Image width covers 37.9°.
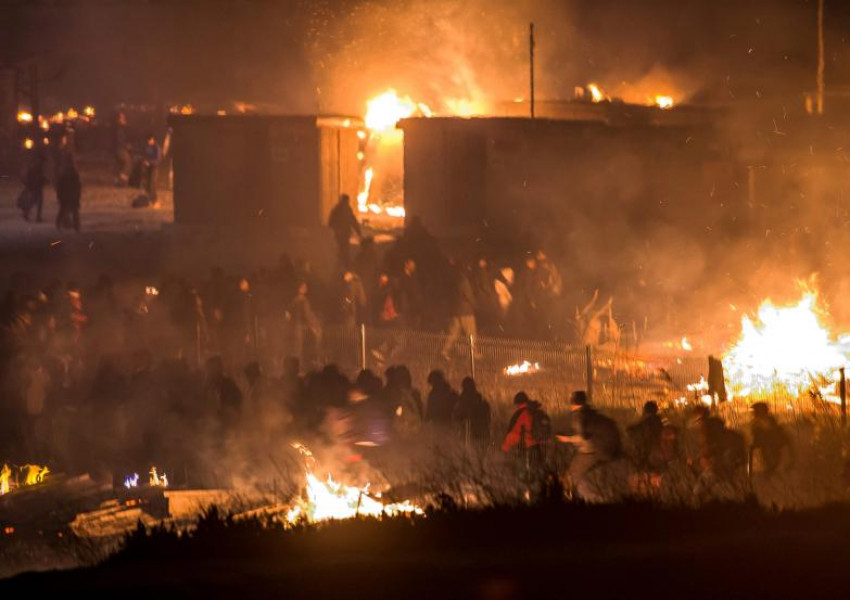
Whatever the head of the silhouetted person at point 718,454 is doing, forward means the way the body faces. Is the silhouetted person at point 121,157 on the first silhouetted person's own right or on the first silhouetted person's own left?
on the first silhouetted person's own right

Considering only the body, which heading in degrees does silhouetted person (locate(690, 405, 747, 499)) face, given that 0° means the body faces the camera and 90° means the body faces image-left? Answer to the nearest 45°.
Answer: approximately 90°

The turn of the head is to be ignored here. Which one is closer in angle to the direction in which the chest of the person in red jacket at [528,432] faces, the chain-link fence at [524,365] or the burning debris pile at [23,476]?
the burning debris pile

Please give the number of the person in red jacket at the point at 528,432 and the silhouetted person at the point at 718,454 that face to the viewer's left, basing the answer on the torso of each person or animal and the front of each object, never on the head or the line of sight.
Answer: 2

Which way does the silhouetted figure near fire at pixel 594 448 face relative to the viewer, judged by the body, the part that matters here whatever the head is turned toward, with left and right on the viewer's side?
facing to the left of the viewer

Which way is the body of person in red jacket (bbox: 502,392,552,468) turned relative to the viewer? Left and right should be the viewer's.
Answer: facing to the left of the viewer
